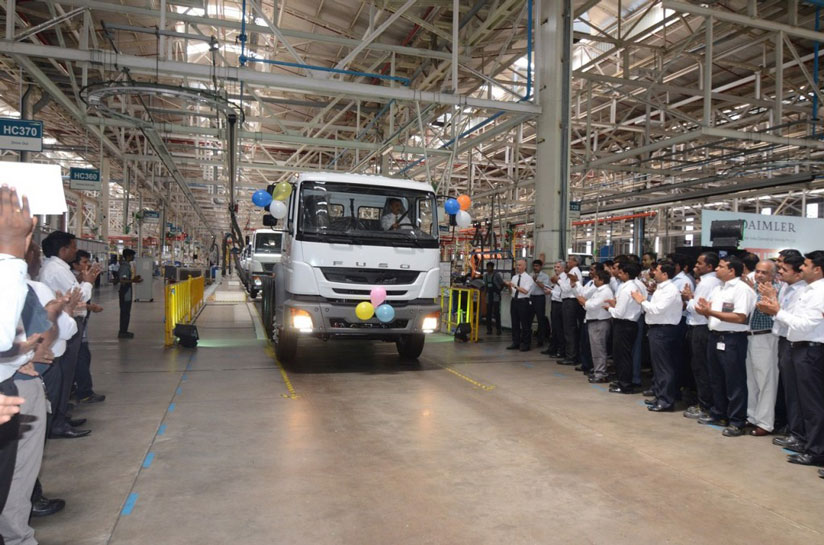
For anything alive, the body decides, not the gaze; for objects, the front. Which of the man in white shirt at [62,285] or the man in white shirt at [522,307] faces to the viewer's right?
the man in white shirt at [62,285]

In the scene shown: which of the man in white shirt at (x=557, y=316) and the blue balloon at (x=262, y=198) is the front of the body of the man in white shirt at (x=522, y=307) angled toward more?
the blue balloon

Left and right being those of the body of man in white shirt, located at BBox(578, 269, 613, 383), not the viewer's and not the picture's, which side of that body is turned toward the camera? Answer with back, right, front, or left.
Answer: left

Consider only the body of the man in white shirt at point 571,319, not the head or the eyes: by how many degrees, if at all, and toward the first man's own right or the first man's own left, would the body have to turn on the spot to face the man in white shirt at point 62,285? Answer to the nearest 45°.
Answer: approximately 45° to the first man's own left

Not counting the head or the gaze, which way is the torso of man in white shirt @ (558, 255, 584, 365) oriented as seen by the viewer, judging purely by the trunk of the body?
to the viewer's left

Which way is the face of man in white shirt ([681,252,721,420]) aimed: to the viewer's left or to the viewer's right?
to the viewer's left

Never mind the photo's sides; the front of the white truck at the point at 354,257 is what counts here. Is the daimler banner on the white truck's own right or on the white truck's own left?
on the white truck's own left

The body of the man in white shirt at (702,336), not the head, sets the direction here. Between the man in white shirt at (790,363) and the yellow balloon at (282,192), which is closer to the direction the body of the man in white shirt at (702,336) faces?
the yellow balloon

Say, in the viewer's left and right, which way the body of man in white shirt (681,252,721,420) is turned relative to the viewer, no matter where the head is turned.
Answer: facing to the left of the viewer

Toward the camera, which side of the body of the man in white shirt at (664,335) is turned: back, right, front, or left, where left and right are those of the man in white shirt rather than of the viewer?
left

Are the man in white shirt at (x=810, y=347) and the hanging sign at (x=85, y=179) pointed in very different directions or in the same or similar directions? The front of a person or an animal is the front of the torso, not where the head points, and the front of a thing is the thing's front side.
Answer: very different directions

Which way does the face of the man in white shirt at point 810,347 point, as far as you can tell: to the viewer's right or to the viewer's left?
to the viewer's left

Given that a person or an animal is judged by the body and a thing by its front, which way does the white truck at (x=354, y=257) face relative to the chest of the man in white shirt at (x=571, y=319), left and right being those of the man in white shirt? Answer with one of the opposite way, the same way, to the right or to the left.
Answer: to the left

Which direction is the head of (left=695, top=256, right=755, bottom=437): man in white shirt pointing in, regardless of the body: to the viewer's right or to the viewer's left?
to the viewer's left
